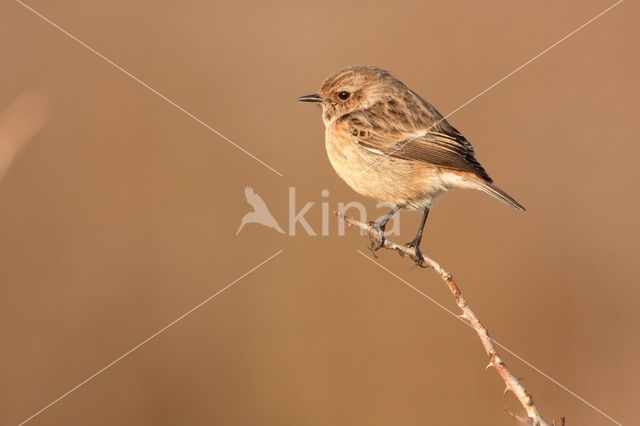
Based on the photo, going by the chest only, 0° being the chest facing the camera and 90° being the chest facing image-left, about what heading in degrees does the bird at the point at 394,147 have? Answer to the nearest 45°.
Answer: approximately 90°
